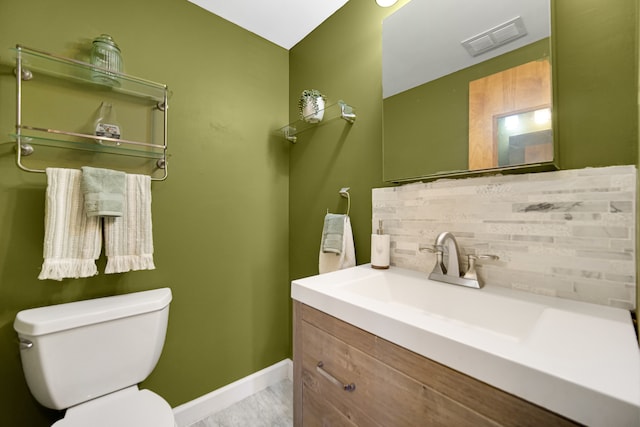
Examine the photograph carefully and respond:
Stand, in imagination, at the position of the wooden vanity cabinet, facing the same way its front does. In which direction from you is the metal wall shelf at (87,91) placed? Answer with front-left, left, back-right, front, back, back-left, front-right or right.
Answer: front-right

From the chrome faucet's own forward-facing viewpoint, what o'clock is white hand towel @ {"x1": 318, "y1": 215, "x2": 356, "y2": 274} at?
The white hand towel is roughly at 2 o'clock from the chrome faucet.

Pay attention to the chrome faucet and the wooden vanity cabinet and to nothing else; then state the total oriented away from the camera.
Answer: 0

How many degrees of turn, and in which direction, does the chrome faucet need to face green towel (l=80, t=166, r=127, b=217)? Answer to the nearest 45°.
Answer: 0° — it already faces it

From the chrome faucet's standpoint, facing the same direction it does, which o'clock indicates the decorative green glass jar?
The decorative green glass jar is roughly at 1 o'clock from the chrome faucet.

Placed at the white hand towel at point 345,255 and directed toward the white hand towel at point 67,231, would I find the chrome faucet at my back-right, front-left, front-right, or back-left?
back-left

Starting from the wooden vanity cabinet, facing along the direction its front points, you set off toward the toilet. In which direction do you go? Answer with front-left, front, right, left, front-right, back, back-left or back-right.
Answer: front-right

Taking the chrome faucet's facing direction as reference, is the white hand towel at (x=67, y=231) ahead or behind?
ahead

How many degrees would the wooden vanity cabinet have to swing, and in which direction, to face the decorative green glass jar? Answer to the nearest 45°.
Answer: approximately 45° to its right

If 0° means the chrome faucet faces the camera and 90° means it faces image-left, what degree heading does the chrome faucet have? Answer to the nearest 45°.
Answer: approximately 45°
